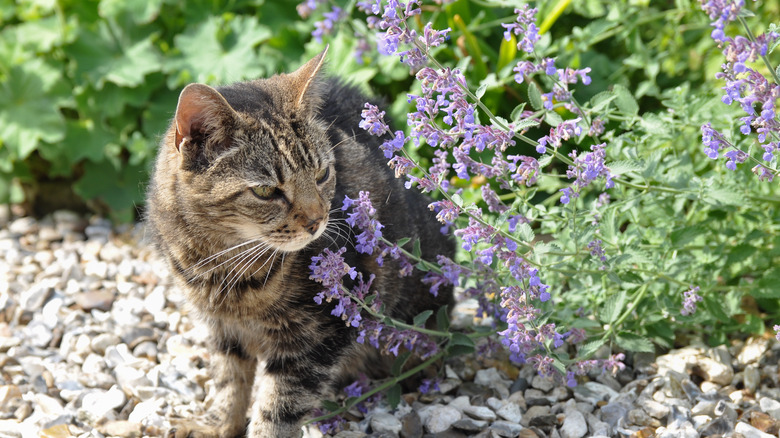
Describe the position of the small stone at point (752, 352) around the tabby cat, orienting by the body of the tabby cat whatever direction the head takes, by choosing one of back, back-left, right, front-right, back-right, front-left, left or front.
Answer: back-left

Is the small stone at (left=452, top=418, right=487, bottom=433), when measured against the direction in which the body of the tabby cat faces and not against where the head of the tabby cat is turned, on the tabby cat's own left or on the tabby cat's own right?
on the tabby cat's own left

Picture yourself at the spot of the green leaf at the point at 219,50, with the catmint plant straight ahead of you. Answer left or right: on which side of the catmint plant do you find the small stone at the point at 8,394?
right

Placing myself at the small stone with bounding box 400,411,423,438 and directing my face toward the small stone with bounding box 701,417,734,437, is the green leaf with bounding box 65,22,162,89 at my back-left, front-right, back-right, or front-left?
back-left

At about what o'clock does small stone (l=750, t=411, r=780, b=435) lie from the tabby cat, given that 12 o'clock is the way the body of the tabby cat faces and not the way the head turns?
The small stone is roughly at 8 o'clock from the tabby cat.

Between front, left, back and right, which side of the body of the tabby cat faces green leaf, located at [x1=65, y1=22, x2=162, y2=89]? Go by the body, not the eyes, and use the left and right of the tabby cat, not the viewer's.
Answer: right

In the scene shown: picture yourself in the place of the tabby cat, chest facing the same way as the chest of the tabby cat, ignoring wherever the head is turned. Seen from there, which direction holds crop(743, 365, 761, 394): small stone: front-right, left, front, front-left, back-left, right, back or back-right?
back-left

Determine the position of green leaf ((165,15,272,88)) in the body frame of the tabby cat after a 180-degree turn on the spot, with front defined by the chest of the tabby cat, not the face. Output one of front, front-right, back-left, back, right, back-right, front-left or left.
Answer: front-left

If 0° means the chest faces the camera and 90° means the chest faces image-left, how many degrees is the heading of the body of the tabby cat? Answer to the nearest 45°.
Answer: approximately 45°

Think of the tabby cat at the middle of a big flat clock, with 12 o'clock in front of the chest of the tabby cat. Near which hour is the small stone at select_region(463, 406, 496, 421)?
The small stone is roughly at 8 o'clock from the tabby cat.

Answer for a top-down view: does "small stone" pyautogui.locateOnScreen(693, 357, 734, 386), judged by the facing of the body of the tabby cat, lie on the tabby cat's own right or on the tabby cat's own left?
on the tabby cat's own left

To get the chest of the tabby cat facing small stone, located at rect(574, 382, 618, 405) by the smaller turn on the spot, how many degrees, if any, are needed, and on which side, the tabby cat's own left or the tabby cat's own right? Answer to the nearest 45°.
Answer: approximately 135° to the tabby cat's own left
